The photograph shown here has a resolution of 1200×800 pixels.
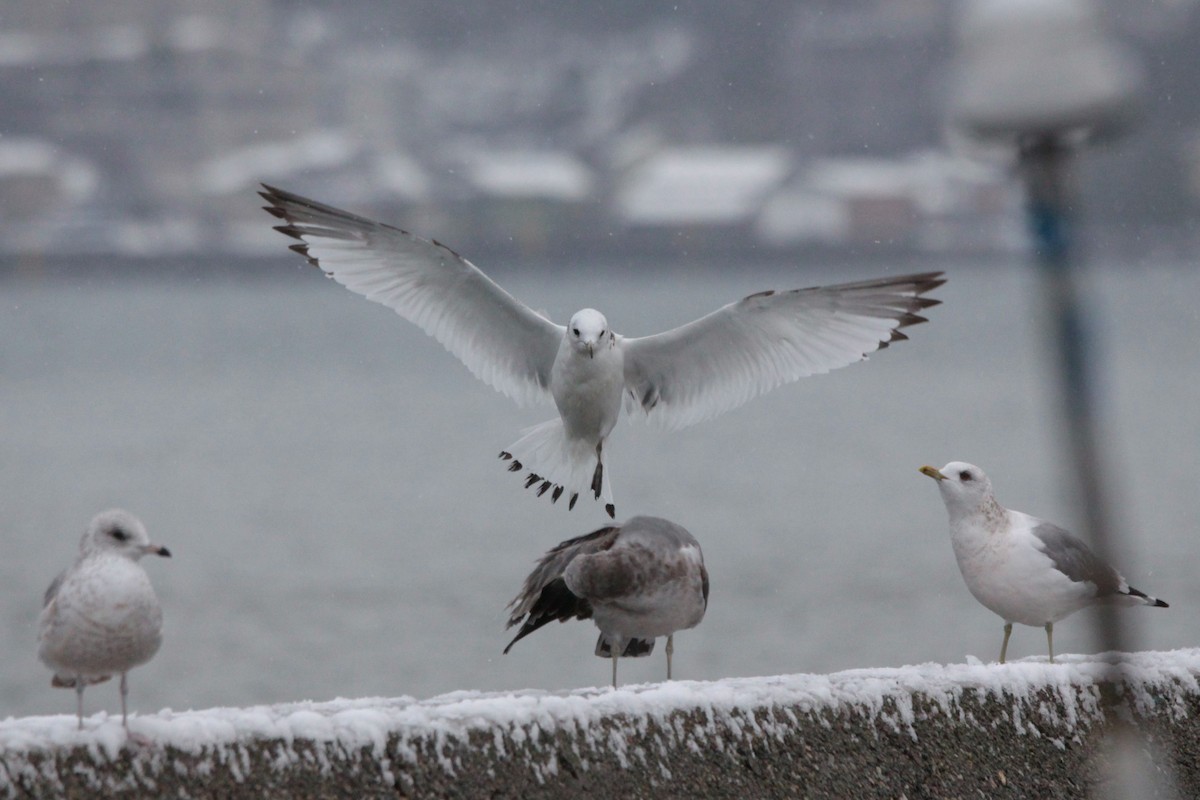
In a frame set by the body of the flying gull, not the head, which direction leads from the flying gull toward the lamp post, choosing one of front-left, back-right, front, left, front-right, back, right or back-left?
front

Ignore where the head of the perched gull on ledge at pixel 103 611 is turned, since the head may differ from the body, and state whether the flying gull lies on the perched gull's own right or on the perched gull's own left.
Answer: on the perched gull's own left

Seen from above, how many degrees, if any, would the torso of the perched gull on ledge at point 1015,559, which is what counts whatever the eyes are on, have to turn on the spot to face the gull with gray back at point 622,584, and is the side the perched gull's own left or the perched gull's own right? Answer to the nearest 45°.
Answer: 0° — it already faces it

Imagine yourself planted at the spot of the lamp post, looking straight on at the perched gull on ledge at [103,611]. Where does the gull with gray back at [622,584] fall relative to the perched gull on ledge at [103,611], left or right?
right

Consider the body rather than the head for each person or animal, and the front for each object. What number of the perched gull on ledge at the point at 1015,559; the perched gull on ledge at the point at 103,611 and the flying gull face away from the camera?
0

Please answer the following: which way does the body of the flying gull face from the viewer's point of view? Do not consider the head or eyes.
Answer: toward the camera

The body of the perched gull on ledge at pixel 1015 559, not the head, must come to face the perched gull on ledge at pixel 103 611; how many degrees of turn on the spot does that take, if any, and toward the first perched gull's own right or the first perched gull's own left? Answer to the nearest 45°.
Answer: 0° — it already faces it

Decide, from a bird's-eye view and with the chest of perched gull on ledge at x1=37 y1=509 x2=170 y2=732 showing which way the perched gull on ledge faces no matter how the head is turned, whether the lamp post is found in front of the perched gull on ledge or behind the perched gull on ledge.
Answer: in front

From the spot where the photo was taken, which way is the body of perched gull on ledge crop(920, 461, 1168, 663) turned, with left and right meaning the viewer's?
facing the viewer and to the left of the viewer

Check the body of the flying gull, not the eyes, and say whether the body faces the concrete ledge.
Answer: yes

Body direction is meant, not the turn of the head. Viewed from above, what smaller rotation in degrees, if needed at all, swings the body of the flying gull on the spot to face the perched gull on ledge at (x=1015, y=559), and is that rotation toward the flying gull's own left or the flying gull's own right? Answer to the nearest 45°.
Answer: approximately 45° to the flying gull's own left

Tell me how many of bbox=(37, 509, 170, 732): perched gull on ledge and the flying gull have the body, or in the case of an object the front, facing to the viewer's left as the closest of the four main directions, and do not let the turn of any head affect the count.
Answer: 0

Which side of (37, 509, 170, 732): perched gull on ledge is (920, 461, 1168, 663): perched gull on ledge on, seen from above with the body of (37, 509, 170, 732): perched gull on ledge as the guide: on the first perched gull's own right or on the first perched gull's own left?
on the first perched gull's own left

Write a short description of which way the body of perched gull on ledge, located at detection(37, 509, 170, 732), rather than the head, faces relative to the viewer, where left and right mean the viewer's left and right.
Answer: facing the viewer and to the right of the viewer

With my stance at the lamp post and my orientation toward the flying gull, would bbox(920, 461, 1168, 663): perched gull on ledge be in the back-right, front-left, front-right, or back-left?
front-right
